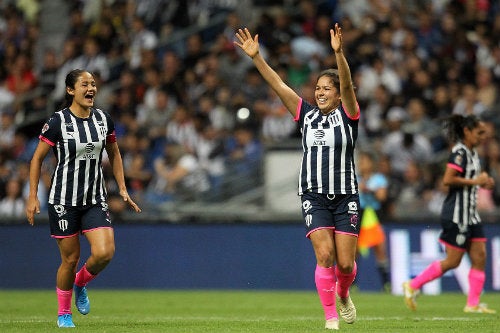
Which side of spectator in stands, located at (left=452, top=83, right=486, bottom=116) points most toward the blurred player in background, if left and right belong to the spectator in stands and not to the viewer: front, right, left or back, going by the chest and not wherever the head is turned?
front

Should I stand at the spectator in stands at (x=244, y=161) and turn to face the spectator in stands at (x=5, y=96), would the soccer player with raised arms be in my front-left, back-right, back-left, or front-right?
back-left

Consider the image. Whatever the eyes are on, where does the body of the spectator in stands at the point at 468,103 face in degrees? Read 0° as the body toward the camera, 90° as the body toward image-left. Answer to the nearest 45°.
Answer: approximately 0°

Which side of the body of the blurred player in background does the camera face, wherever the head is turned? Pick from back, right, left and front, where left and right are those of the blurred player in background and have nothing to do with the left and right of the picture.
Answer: right

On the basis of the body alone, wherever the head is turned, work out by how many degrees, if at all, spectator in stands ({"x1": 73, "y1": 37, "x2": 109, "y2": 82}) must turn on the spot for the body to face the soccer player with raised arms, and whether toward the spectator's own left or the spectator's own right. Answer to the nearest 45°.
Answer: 0° — they already face them

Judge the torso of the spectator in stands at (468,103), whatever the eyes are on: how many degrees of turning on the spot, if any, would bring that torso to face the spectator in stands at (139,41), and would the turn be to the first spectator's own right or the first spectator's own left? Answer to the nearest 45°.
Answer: approximately 90° to the first spectator's own right

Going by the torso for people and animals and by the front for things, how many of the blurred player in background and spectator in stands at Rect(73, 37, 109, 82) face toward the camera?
1

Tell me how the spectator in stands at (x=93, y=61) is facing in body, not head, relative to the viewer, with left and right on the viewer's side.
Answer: facing the viewer

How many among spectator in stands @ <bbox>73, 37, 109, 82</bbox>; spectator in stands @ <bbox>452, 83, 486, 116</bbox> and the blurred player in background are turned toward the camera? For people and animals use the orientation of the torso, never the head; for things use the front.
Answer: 2

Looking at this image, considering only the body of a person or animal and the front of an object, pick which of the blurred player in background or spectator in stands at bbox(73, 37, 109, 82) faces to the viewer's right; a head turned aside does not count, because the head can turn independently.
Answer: the blurred player in background

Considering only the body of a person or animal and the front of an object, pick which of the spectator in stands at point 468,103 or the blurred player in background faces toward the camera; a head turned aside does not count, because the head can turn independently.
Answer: the spectator in stands
